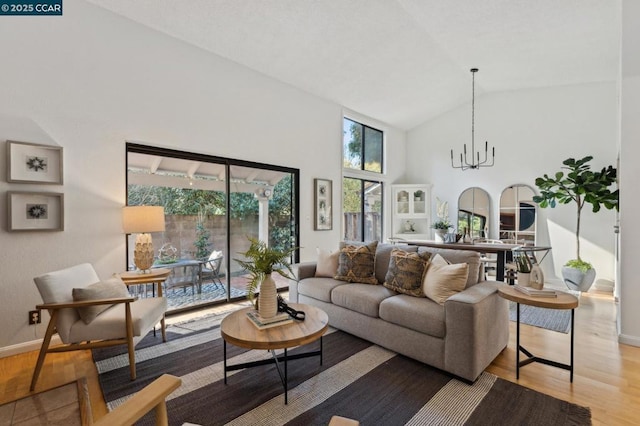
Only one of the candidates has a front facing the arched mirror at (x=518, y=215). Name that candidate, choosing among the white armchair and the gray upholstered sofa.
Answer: the white armchair

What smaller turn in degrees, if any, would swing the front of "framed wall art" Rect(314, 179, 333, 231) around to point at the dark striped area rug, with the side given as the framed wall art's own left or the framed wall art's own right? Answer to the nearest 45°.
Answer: approximately 45° to the framed wall art's own right

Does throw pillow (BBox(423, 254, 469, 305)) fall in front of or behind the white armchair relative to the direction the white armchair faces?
in front

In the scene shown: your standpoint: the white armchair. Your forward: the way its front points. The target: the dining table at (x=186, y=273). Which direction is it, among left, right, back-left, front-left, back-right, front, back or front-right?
front-left

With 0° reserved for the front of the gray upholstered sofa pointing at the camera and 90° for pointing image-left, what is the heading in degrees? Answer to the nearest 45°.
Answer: approximately 45°

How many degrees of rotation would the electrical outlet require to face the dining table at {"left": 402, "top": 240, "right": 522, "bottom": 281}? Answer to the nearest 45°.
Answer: approximately 45° to its left

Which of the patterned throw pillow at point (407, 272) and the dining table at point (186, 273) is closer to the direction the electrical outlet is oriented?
the patterned throw pillow

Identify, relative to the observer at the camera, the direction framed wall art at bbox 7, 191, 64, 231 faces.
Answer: facing the viewer

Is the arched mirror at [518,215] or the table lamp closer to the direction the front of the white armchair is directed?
the arched mirror

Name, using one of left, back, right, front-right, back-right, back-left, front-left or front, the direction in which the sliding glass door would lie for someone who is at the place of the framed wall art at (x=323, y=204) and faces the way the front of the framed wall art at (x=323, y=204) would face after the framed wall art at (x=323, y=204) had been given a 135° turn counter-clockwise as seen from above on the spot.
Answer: back-left

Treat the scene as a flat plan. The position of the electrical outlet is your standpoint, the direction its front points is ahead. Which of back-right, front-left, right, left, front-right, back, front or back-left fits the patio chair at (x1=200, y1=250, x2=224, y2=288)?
left

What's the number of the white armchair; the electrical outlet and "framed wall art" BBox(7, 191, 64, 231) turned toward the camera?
2

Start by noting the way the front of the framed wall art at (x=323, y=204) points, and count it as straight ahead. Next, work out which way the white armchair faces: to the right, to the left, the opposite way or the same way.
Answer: to the left

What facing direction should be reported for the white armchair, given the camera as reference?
facing to the right of the viewer

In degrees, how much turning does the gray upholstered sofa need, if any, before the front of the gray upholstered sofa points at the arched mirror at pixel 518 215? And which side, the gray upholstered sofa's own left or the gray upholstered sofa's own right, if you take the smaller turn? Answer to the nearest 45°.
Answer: approximately 180°
